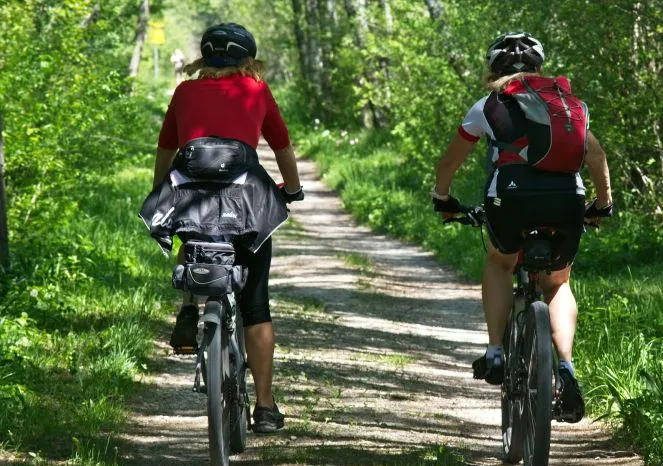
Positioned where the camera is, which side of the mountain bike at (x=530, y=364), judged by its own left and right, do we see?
back

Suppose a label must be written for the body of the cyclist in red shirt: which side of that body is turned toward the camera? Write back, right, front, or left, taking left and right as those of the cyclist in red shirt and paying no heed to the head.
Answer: back

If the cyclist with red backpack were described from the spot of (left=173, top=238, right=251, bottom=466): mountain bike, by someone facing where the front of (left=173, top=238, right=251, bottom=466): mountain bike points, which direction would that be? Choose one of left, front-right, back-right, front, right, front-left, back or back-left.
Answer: right

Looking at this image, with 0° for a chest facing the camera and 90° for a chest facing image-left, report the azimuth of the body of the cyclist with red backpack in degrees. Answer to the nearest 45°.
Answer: approximately 180°

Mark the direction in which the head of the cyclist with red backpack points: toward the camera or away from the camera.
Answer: away from the camera

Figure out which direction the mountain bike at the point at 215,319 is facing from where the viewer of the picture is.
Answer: facing away from the viewer

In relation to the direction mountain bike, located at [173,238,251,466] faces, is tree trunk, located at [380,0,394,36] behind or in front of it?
in front

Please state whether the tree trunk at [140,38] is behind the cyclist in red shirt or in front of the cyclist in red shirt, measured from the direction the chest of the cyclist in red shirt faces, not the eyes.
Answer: in front

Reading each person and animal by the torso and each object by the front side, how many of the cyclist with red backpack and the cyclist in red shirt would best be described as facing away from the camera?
2

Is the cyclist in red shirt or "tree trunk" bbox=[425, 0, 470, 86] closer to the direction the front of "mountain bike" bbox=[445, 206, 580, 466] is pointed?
the tree trunk

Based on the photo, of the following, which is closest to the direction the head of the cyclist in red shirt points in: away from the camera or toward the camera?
away from the camera
